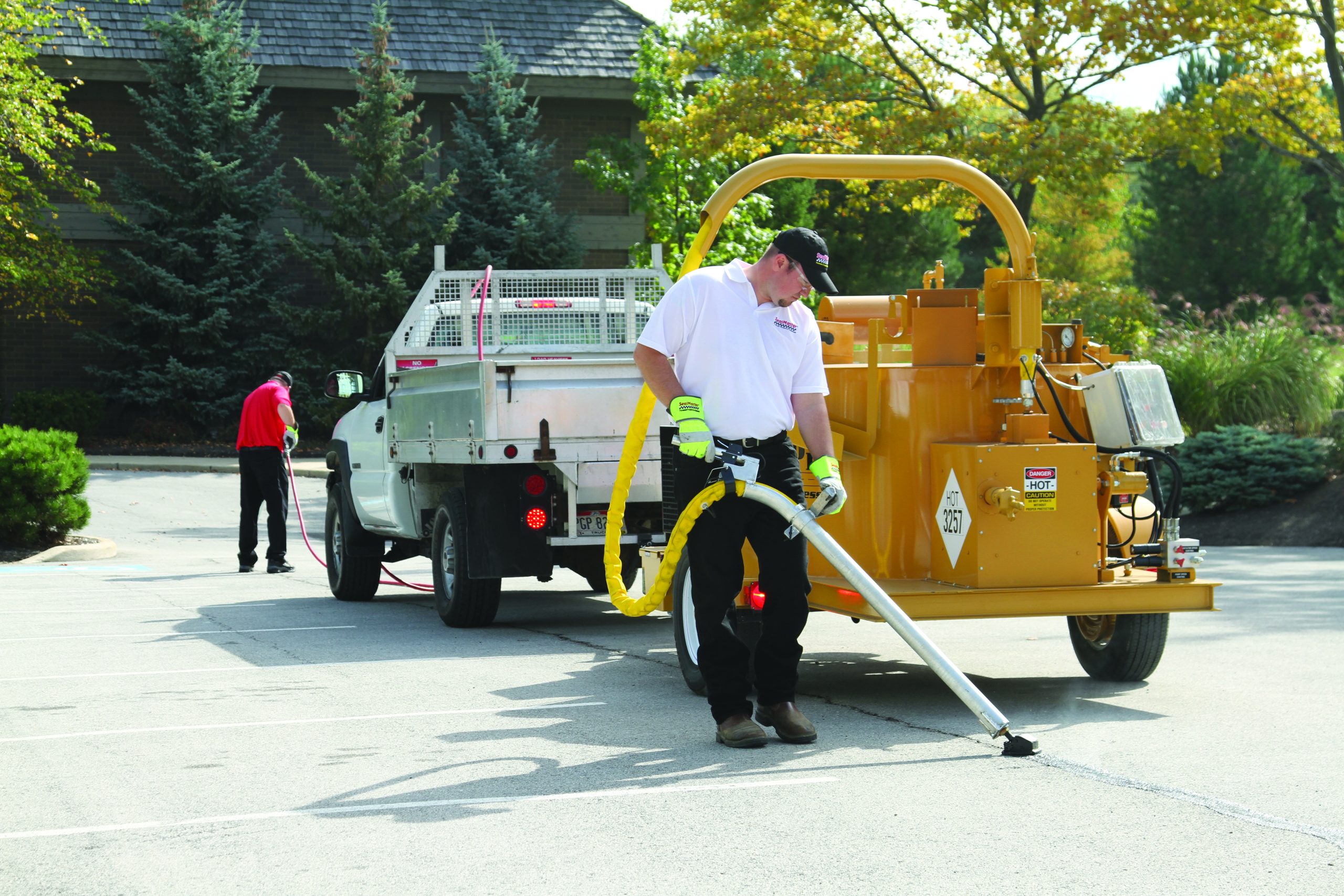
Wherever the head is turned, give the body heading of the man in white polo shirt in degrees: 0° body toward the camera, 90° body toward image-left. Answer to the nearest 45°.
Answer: approximately 315°

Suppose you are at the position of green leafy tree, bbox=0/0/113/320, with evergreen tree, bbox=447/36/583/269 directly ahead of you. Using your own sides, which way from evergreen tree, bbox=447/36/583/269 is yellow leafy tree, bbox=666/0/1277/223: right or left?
right

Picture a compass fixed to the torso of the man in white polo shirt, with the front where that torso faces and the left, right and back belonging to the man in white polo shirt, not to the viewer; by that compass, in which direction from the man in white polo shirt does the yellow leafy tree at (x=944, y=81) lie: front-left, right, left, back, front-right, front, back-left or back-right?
back-left

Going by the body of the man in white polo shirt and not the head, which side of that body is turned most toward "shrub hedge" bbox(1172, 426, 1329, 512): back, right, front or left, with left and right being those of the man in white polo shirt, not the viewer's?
left

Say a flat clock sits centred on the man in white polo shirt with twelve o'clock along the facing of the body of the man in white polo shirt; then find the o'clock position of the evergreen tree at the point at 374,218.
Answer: The evergreen tree is roughly at 7 o'clock from the man in white polo shirt.

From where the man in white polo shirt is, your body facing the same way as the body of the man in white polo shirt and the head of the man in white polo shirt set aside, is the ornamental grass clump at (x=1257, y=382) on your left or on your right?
on your left

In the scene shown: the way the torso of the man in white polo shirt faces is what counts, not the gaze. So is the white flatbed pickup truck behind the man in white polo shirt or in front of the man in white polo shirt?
behind

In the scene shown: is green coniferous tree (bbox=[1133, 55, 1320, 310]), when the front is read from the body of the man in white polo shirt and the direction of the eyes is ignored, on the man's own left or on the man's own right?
on the man's own left

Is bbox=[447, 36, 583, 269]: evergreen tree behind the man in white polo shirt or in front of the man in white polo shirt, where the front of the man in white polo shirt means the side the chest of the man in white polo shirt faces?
behind

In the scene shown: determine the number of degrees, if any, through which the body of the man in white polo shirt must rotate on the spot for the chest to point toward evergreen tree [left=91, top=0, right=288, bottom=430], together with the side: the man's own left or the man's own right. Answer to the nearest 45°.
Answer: approximately 180°

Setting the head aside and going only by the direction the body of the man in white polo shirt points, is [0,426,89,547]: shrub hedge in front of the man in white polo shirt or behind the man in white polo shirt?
behind
